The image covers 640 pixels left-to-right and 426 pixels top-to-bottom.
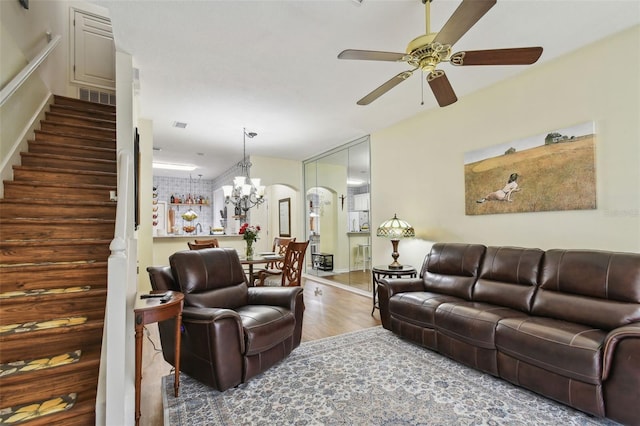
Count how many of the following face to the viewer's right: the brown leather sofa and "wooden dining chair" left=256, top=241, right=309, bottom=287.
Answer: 0

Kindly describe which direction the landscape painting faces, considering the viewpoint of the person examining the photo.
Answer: facing the viewer and to the left of the viewer

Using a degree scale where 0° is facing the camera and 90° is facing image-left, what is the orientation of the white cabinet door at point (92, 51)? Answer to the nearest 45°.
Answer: approximately 315°

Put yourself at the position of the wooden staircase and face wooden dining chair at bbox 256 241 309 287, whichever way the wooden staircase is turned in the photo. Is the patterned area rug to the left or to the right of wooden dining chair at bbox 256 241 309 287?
right

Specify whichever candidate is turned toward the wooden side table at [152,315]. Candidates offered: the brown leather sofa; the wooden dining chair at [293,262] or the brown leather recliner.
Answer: the brown leather sofa

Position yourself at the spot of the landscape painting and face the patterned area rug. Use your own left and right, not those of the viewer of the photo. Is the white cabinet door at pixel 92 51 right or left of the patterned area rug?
right

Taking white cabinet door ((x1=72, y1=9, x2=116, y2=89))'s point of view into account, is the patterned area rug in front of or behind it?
in front

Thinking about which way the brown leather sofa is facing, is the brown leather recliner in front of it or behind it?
in front
